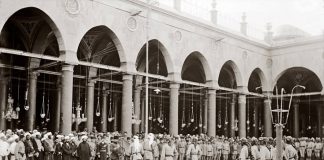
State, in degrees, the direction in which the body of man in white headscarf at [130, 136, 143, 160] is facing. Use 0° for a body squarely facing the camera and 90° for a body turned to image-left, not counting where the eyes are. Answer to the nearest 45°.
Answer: approximately 0°

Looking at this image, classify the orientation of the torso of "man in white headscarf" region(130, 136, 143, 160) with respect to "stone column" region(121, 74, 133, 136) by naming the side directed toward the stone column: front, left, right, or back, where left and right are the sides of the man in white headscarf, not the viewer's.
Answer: back

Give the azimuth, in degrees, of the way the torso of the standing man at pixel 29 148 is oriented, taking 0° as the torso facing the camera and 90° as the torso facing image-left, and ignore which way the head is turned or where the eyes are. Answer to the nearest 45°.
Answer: approximately 315°

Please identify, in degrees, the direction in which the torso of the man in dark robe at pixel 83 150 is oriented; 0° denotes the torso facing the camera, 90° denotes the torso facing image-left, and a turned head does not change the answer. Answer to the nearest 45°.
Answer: approximately 0°

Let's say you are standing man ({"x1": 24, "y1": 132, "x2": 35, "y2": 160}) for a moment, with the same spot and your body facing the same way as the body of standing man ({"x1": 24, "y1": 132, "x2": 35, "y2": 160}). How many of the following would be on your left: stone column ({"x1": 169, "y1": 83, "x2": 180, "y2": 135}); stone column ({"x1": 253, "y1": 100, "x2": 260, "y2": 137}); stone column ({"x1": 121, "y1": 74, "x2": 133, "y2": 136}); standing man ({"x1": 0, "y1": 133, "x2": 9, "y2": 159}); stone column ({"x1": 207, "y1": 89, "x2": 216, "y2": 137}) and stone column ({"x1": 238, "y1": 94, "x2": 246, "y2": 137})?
5

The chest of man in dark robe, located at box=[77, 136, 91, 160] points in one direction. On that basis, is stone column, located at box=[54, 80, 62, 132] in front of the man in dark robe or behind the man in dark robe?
behind

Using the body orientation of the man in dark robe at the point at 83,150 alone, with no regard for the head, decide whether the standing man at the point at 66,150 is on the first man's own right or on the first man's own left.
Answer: on the first man's own right

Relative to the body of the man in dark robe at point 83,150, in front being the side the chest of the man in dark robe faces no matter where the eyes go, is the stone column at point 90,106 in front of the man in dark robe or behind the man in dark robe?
behind

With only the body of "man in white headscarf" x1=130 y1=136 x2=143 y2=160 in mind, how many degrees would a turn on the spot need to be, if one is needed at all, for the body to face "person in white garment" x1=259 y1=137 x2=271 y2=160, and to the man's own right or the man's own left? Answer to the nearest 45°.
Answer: approximately 90° to the man's own left
